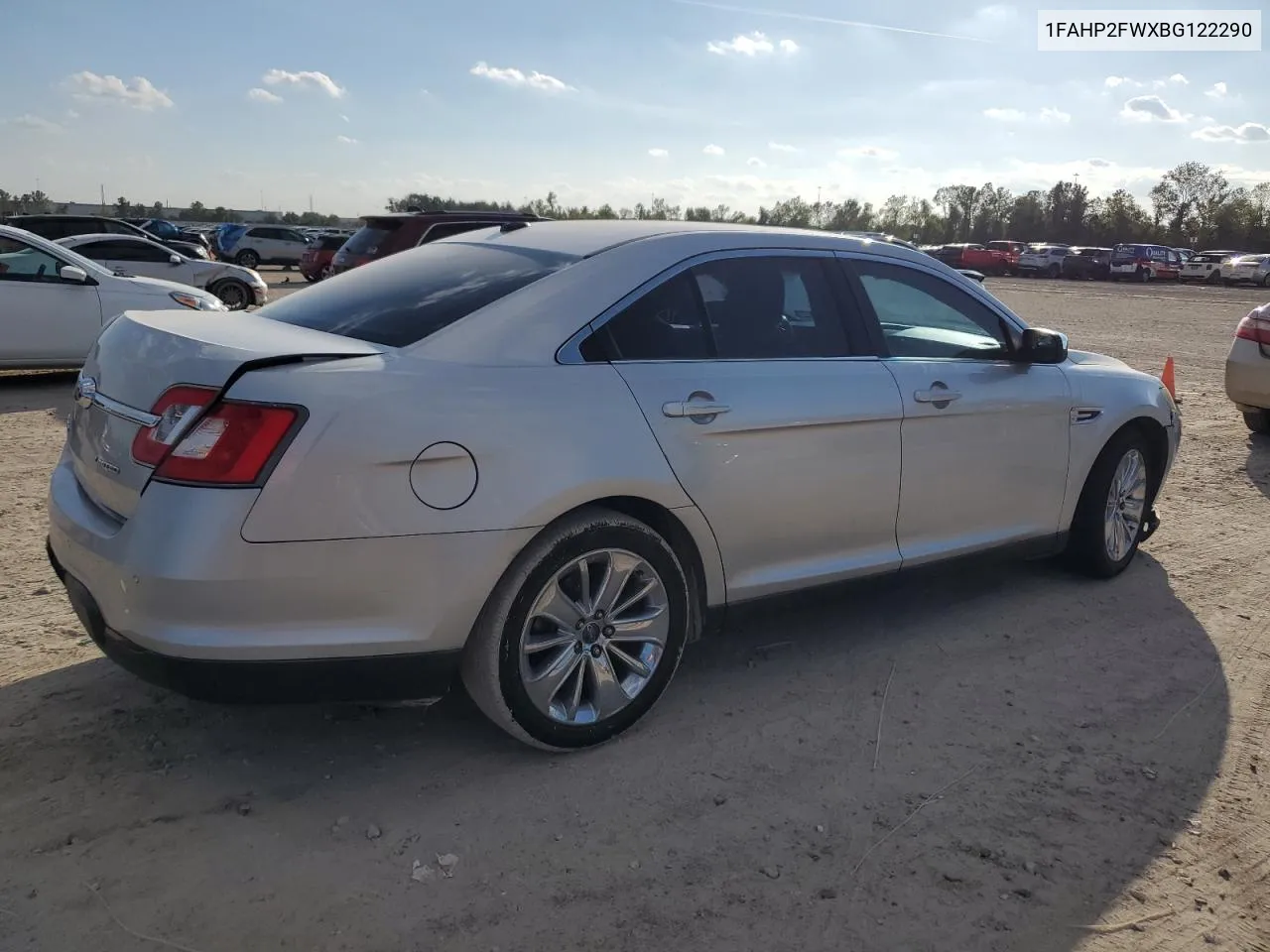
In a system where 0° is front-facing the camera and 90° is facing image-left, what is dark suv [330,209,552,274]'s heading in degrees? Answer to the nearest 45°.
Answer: approximately 225°

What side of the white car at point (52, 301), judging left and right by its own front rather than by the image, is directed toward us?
right

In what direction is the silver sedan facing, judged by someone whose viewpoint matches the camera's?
facing away from the viewer and to the right of the viewer

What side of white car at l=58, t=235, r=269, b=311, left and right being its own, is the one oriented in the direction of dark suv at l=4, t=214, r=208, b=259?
left

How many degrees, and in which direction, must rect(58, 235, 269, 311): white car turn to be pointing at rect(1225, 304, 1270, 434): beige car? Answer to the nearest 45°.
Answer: approximately 45° to its right

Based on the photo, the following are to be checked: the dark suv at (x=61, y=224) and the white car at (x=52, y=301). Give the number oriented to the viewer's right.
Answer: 2

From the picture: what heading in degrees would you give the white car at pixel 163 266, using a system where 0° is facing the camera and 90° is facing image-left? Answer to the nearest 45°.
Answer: approximately 270°

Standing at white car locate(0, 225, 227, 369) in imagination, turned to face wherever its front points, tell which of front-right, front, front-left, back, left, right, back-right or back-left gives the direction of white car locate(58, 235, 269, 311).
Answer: left

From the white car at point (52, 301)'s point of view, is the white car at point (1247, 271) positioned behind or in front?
in front

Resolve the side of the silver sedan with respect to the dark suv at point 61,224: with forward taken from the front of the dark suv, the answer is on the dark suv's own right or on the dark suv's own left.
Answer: on the dark suv's own right

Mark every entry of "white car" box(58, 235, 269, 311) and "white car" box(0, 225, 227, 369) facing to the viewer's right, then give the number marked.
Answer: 2

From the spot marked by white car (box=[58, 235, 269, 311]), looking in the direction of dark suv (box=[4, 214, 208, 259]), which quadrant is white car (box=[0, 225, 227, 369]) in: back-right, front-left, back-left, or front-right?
back-left

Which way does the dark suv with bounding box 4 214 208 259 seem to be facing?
to the viewer's right
